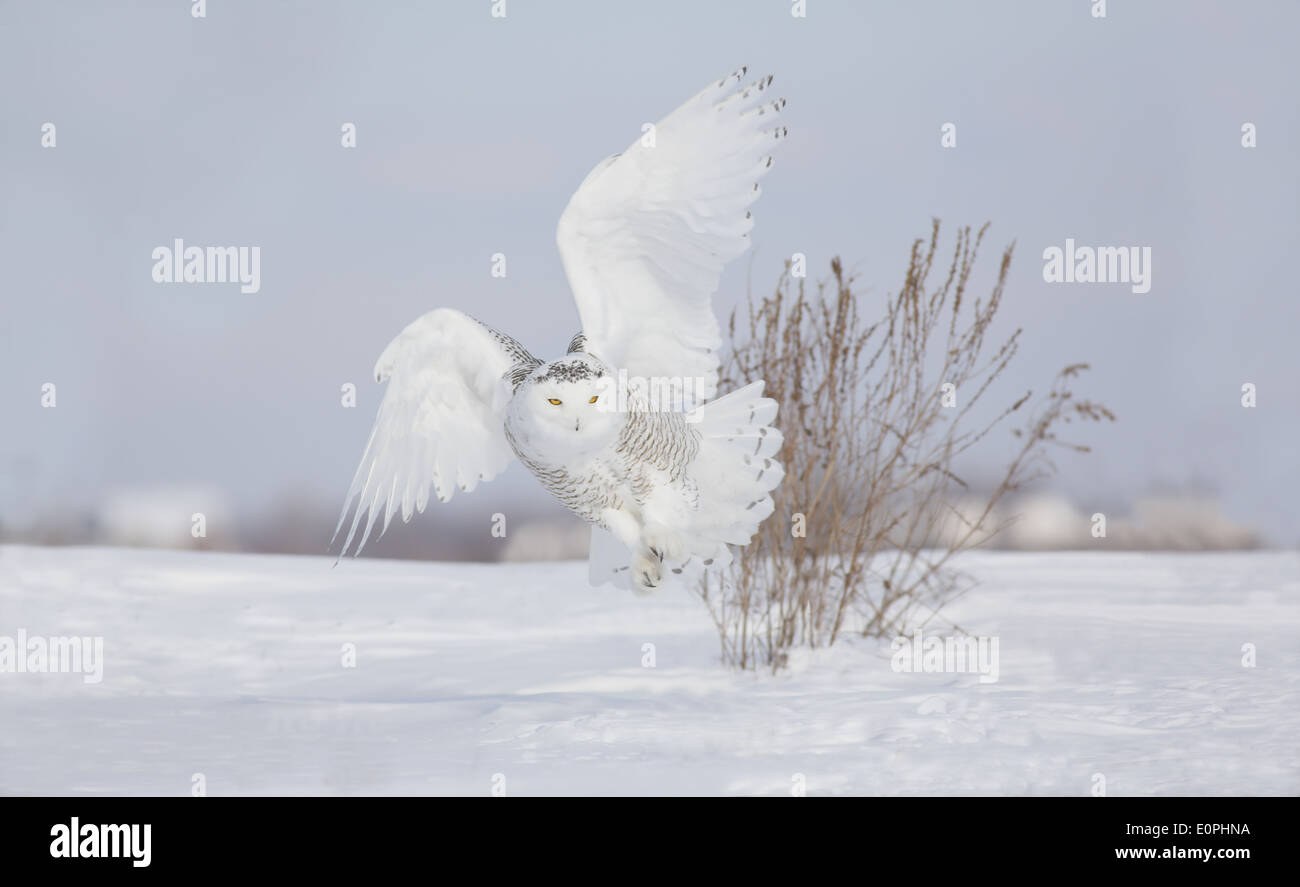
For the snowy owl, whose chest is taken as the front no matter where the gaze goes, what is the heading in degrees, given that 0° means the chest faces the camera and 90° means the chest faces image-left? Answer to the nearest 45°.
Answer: approximately 45°
